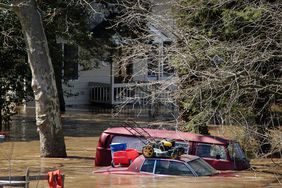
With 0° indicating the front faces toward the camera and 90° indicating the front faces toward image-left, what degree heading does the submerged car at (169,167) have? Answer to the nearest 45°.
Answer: approximately 315°

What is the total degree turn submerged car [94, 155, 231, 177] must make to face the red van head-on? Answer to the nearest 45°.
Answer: approximately 90° to its left
